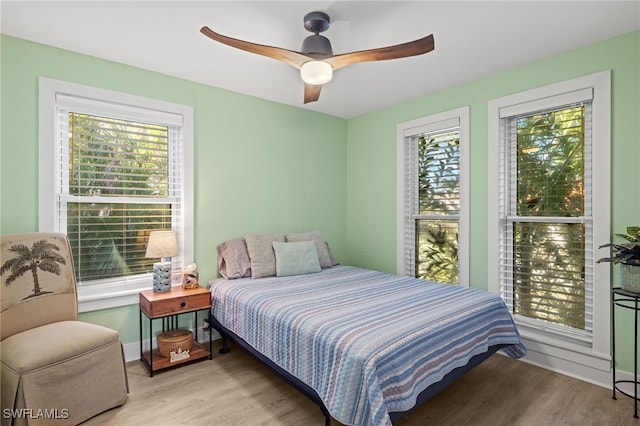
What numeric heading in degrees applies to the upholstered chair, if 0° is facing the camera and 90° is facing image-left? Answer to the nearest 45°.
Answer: approximately 315°

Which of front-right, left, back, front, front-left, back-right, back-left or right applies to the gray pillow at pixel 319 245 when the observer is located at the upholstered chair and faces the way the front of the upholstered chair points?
front-left

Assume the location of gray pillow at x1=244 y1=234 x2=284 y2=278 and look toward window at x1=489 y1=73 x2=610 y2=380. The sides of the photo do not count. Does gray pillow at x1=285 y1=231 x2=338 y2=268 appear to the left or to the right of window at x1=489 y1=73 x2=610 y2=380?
left

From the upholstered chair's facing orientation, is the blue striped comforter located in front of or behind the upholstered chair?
in front

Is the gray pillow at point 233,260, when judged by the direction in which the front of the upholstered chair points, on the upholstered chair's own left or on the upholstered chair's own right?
on the upholstered chair's own left

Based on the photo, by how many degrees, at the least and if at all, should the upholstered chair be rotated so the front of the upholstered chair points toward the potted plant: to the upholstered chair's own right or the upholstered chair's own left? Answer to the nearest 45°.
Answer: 0° — it already faces it

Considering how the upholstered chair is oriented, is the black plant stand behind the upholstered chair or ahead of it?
ahead

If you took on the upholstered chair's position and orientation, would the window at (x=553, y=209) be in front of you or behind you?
in front
